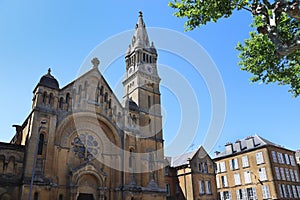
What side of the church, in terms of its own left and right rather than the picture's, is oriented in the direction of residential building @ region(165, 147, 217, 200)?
left

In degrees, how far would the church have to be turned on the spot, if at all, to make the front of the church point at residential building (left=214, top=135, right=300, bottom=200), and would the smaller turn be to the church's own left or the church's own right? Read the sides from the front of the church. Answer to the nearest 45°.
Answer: approximately 90° to the church's own left

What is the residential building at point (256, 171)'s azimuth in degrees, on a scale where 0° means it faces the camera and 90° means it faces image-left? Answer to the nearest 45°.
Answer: approximately 45°

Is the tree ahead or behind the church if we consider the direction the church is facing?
ahead

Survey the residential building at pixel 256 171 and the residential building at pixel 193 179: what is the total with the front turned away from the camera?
0

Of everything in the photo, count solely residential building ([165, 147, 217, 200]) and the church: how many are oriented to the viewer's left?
0

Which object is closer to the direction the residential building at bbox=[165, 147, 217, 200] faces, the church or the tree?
the tree

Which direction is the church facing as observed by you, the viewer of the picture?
facing the viewer and to the right of the viewer
